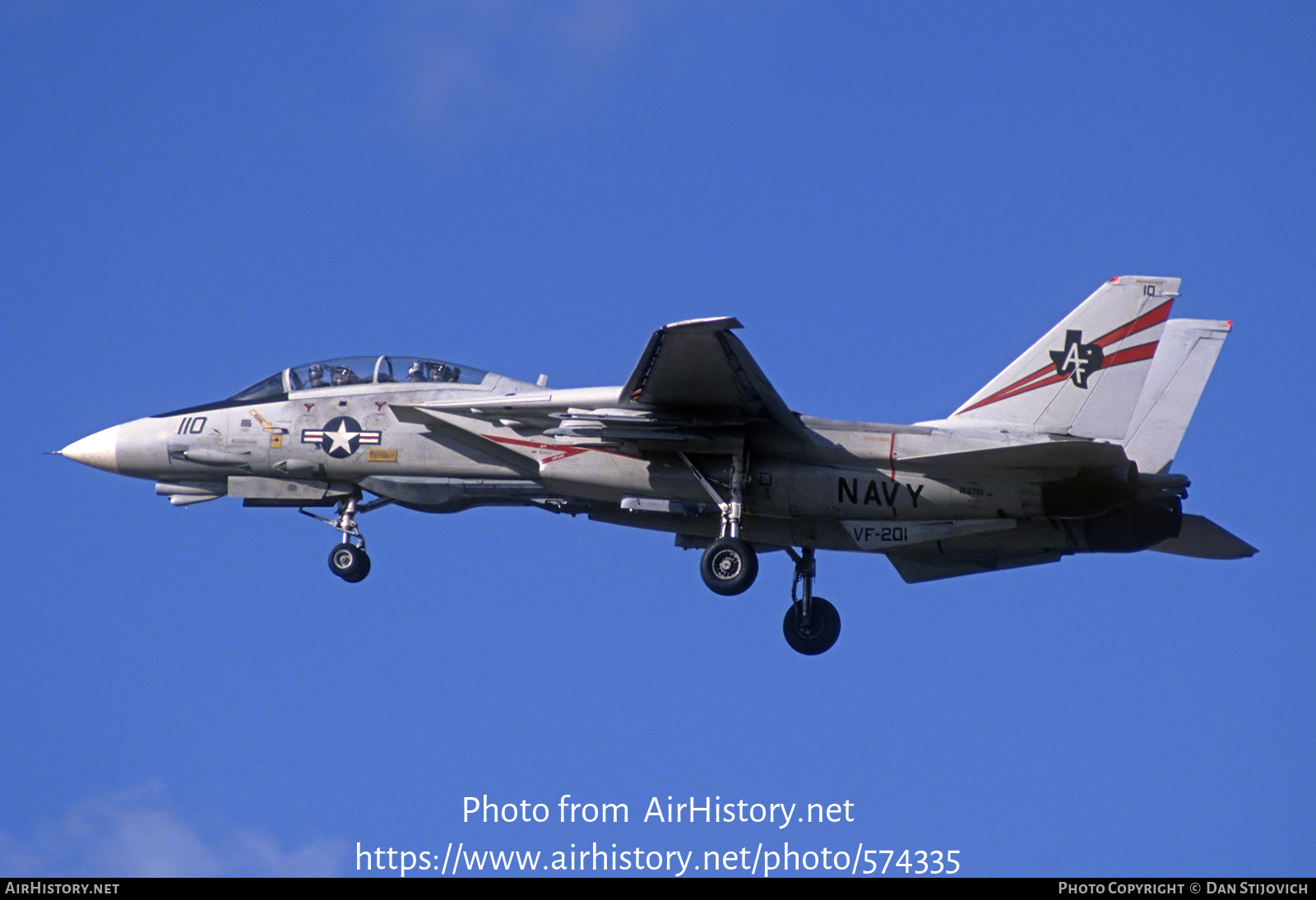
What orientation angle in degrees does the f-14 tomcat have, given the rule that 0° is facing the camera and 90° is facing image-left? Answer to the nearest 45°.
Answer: approximately 90°
